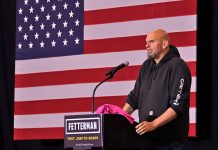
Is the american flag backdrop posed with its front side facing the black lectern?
yes

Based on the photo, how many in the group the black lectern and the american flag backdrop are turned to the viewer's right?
0

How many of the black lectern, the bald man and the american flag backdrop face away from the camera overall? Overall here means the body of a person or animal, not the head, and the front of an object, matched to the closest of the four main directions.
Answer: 0

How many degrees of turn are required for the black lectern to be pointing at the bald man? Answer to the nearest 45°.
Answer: approximately 180°

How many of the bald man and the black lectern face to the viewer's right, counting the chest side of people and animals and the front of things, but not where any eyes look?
0

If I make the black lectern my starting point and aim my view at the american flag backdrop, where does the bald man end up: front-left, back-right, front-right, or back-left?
front-right

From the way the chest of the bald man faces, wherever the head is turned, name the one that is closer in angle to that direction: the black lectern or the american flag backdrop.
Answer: the black lectern

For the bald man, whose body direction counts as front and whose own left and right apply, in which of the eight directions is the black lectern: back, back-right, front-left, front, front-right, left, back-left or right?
front

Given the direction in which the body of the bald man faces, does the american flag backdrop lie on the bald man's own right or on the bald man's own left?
on the bald man's own right

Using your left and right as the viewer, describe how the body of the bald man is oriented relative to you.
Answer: facing the viewer and to the left of the viewer

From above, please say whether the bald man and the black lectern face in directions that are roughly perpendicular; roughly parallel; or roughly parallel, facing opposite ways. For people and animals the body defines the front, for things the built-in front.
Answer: roughly parallel

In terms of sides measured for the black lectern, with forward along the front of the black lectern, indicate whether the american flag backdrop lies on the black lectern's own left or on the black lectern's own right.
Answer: on the black lectern's own right

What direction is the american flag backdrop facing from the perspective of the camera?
toward the camera
